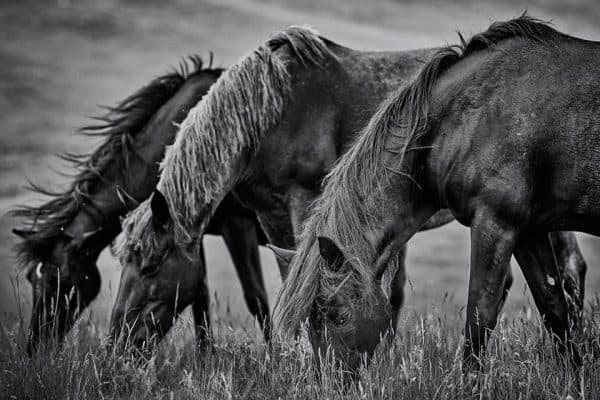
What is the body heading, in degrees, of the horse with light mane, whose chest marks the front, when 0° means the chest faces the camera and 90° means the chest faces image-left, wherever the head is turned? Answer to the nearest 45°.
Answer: approximately 90°

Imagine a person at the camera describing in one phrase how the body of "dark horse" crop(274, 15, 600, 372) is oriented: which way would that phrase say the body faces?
to the viewer's left

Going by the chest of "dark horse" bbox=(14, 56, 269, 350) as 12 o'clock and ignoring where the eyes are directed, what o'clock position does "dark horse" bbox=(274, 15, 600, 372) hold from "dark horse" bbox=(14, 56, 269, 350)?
"dark horse" bbox=(274, 15, 600, 372) is roughly at 8 o'clock from "dark horse" bbox=(14, 56, 269, 350).

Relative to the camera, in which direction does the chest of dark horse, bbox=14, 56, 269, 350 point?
to the viewer's left

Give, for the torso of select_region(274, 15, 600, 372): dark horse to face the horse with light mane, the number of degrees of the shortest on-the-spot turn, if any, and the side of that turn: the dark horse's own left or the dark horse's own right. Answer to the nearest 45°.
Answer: approximately 45° to the dark horse's own right

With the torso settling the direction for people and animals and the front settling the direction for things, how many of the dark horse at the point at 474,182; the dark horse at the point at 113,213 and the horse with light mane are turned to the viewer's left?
3

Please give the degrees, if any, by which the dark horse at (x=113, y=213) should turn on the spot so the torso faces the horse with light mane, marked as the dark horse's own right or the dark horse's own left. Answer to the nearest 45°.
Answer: approximately 135° to the dark horse's own left

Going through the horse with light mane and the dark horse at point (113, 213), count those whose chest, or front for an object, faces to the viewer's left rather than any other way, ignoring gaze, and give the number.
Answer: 2

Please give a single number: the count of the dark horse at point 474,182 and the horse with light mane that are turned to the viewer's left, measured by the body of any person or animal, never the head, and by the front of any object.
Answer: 2
